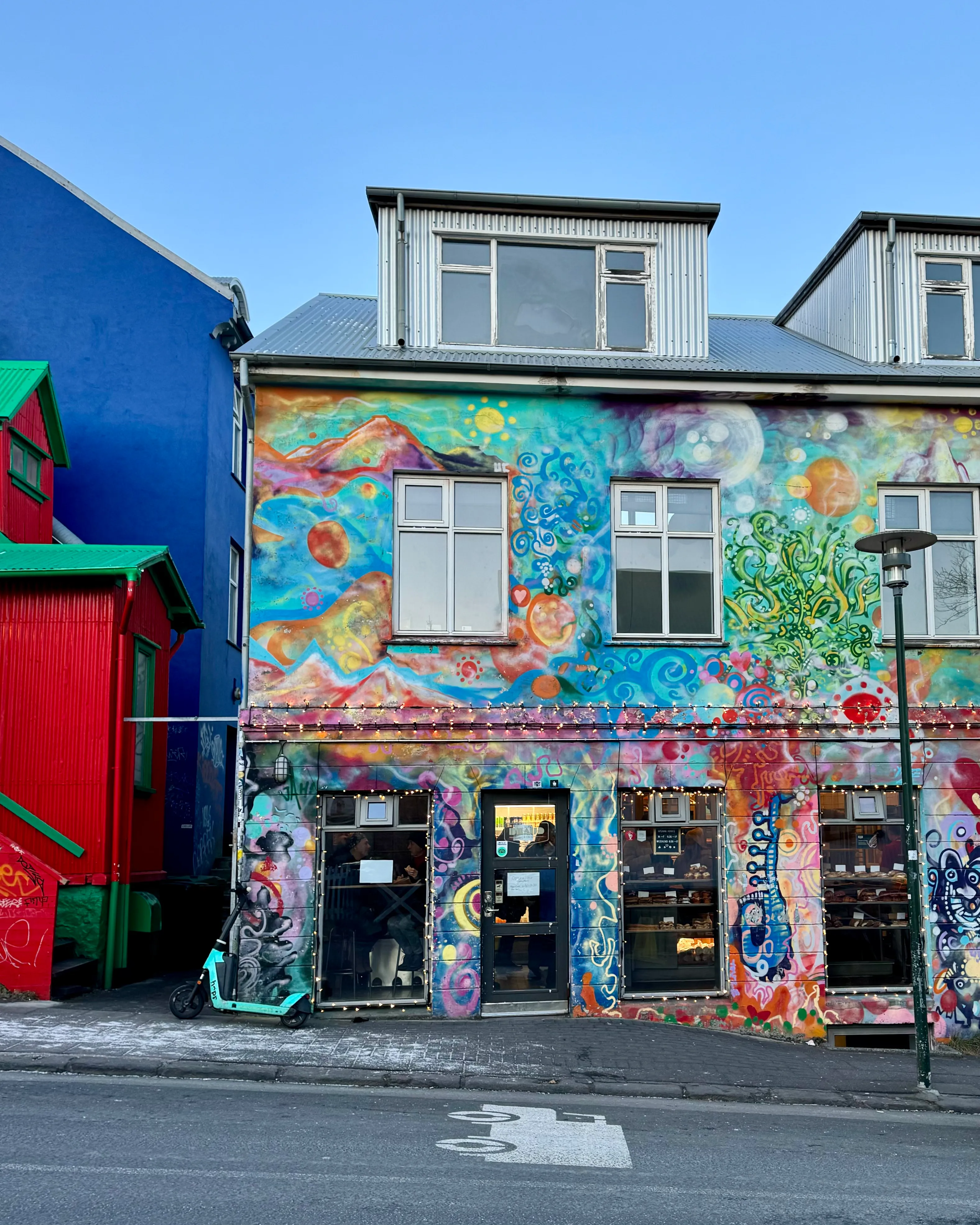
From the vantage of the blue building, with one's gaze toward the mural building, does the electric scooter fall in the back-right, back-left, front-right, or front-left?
front-right

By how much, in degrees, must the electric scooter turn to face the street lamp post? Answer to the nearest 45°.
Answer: approximately 135° to its left

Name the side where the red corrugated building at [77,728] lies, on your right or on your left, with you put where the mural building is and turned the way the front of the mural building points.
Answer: on your right

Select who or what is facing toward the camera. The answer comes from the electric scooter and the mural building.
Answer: the mural building

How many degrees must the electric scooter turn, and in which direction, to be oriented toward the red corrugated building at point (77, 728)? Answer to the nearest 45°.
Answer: approximately 45° to its right

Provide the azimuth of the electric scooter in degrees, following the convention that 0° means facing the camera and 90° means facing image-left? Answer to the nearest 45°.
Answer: approximately 90°

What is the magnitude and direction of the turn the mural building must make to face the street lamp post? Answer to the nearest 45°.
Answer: approximately 45° to its left

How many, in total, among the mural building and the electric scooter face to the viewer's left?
1

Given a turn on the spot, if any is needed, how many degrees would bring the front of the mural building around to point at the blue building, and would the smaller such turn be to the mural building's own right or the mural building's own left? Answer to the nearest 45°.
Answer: approximately 135° to the mural building's own right

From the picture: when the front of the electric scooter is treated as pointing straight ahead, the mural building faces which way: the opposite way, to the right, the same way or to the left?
to the left

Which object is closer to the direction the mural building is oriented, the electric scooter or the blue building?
the electric scooter

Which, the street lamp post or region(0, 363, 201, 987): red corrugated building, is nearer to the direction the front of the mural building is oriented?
the street lamp post

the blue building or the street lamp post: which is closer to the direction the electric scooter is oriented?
the blue building

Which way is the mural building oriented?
toward the camera

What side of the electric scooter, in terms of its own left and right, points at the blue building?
right
